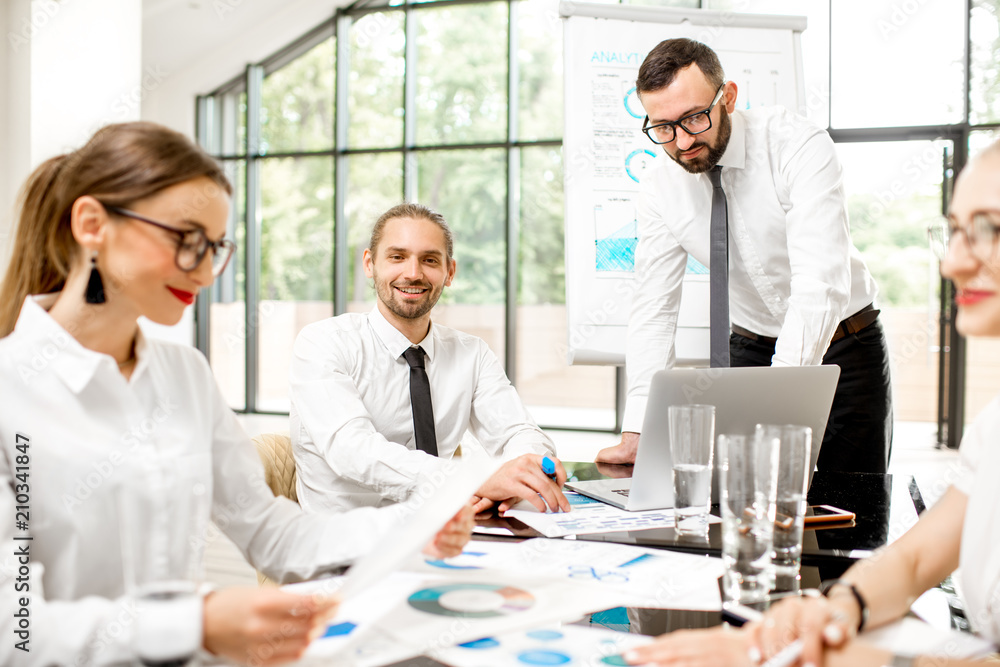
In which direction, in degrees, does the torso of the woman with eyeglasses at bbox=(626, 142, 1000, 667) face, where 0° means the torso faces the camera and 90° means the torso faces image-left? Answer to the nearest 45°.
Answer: approximately 45°

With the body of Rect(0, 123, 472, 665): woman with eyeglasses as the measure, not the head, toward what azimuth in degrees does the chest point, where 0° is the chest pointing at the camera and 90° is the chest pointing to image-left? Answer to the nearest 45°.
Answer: approximately 315°

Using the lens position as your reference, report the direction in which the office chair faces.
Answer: facing the viewer and to the right of the viewer

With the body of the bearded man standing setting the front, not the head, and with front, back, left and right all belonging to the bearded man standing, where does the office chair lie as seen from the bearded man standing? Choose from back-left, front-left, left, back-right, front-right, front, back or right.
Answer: front

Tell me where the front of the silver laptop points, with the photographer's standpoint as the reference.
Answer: facing away from the viewer and to the left of the viewer

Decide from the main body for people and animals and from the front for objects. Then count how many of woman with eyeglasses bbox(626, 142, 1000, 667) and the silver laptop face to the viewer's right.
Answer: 0

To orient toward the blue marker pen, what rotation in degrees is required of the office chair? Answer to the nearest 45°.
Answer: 0° — it already faces it

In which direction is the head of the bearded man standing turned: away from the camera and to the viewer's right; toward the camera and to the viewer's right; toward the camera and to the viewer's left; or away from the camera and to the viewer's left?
toward the camera and to the viewer's left

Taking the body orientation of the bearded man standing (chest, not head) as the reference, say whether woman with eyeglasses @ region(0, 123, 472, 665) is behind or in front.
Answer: in front

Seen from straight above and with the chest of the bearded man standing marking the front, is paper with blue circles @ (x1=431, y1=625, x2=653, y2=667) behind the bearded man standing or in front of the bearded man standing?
in front

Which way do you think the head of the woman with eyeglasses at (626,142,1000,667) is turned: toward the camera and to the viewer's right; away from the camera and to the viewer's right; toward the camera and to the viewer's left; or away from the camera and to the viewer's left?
toward the camera and to the viewer's left

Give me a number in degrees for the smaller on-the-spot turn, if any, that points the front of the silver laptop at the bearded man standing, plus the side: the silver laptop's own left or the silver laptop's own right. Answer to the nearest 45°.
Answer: approximately 45° to the silver laptop's own right

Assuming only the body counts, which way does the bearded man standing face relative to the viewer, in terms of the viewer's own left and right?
facing the viewer and to the left of the viewer
